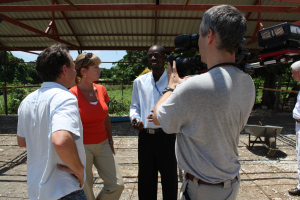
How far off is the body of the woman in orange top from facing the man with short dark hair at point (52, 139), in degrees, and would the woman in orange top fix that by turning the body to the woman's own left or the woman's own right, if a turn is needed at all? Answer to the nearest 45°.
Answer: approximately 45° to the woman's own right

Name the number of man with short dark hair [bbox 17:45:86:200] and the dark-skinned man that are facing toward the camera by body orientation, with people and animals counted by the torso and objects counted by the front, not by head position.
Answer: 1

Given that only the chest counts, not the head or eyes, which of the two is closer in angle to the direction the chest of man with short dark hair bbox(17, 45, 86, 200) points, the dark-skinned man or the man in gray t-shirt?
the dark-skinned man

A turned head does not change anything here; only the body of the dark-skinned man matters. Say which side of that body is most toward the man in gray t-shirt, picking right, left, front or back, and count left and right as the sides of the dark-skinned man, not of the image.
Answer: front

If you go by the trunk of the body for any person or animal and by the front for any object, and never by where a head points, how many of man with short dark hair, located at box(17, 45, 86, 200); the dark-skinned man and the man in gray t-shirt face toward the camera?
1

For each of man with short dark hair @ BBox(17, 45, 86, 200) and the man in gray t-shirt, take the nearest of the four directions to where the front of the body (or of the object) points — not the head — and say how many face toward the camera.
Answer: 0

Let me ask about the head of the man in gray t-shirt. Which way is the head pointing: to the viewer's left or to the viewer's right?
to the viewer's left

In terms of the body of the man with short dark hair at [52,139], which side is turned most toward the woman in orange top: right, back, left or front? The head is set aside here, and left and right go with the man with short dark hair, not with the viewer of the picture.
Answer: front

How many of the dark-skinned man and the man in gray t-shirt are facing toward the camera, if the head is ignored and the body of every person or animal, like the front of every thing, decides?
1

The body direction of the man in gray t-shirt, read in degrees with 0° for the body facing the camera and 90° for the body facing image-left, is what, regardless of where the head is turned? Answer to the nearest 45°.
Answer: approximately 135°

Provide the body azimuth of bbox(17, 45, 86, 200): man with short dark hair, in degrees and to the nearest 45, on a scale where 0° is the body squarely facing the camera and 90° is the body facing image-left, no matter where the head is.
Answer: approximately 225°

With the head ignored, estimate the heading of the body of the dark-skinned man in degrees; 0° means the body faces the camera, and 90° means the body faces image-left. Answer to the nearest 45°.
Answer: approximately 0°

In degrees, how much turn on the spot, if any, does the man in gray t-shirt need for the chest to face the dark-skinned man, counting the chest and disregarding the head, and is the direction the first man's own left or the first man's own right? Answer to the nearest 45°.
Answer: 0° — they already face them
